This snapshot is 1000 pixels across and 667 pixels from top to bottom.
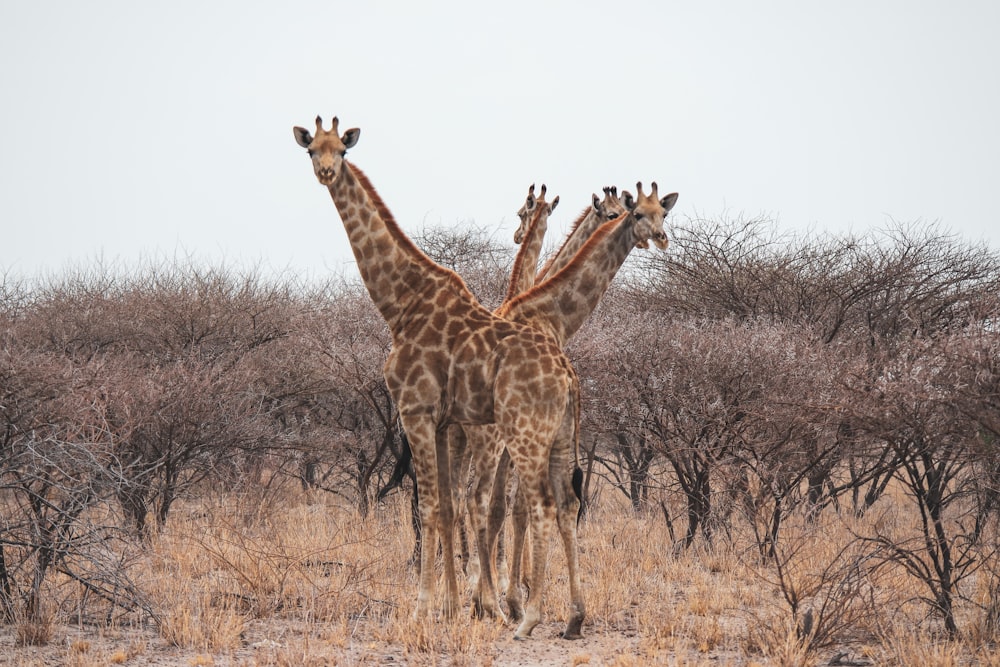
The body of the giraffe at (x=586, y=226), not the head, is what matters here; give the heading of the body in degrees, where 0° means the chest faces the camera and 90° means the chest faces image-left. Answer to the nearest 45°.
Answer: approximately 270°
